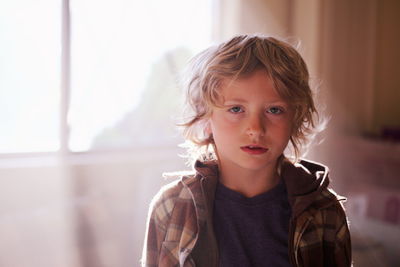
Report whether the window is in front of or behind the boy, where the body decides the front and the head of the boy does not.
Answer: behind

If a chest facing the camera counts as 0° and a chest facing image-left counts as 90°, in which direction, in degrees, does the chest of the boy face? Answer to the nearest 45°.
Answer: approximately 0°
